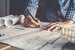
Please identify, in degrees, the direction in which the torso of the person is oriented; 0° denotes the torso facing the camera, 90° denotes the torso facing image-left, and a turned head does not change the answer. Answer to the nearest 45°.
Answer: approximately 0°
